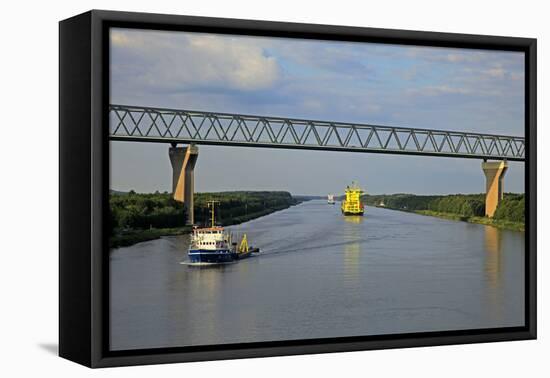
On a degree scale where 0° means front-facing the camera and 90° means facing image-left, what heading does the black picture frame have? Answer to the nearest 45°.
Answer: approximately 315°
